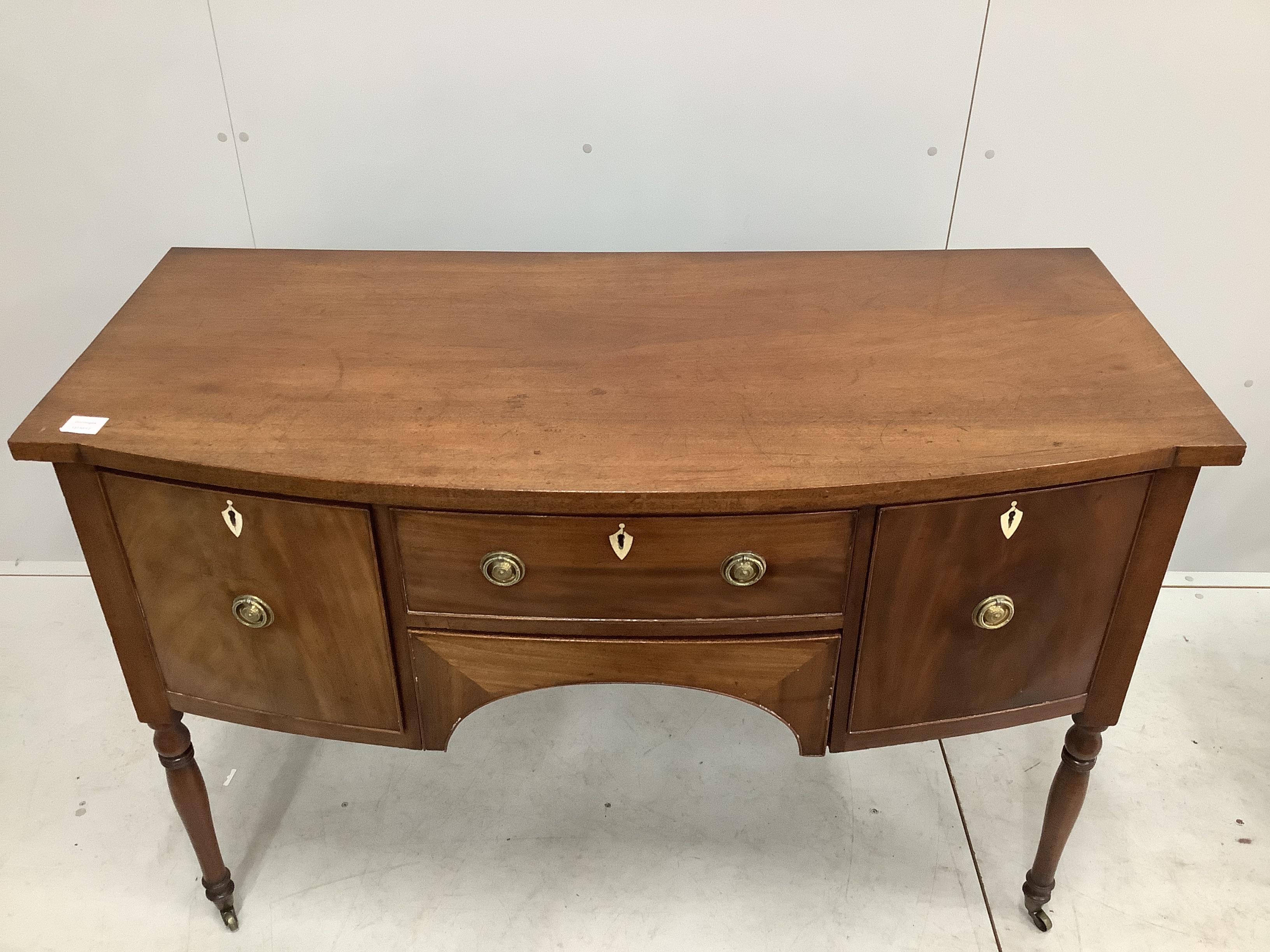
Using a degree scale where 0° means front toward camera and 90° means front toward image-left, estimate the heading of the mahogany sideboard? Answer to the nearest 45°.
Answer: approximately 0°
